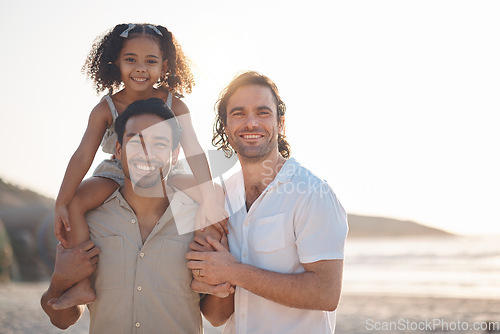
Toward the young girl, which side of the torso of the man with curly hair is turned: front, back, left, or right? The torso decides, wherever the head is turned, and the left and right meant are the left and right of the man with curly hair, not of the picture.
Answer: right

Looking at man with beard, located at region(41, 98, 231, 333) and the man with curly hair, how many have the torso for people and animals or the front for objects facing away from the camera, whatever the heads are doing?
0

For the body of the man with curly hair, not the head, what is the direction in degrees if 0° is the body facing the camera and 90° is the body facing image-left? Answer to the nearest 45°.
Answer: approximately 45°

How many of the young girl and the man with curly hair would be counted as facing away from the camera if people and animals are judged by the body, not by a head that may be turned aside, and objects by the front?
0

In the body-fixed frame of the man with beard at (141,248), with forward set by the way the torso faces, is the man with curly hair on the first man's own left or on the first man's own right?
on the first man's own left
